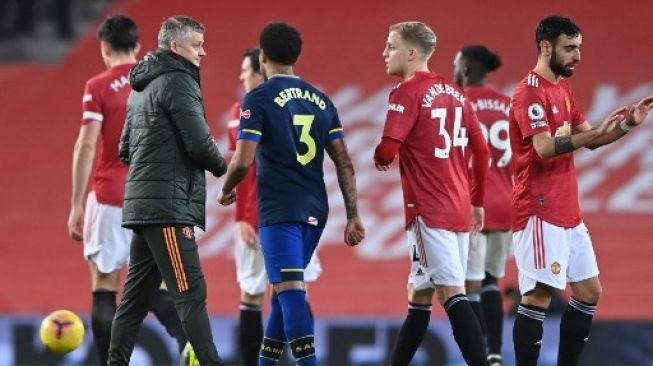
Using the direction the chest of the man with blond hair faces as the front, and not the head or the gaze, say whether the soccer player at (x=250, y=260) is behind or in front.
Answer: in front

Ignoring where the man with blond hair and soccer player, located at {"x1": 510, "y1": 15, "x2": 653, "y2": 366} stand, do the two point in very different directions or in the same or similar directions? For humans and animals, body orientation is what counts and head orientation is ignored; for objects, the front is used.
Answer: very different directions

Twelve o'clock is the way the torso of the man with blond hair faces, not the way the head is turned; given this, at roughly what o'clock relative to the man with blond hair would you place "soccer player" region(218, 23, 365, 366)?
The soccer player is roughly at 10 o'clock from the man with blond hair.

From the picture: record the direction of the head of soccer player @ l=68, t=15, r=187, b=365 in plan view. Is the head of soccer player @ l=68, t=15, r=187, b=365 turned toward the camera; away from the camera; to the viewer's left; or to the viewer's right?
away from the camera

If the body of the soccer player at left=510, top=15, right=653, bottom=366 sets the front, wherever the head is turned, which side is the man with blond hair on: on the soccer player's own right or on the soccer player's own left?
on the soccer player's own right

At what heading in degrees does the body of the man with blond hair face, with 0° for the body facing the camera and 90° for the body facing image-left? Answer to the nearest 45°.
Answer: approximately 135°

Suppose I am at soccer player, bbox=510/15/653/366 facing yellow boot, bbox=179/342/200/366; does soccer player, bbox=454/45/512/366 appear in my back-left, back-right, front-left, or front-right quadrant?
front-right

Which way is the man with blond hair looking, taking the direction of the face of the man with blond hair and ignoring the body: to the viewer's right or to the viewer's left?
to the viewer's left

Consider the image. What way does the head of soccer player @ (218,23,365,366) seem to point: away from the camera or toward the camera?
away from the camera
